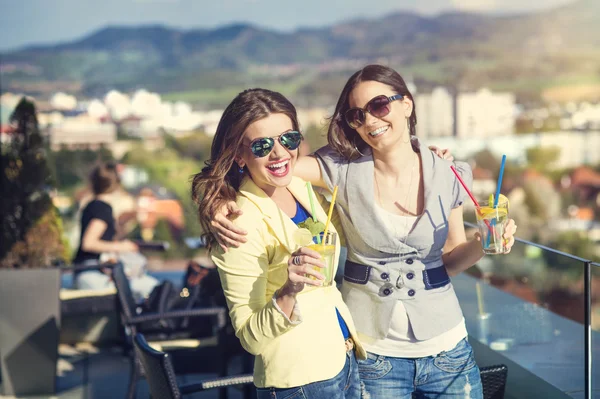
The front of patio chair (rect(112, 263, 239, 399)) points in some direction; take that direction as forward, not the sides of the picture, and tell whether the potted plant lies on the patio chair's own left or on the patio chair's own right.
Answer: on the patio chair's own left

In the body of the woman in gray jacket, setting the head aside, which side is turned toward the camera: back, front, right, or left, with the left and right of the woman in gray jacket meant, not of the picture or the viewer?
front

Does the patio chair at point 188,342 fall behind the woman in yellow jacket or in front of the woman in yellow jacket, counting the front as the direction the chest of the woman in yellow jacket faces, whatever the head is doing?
behind

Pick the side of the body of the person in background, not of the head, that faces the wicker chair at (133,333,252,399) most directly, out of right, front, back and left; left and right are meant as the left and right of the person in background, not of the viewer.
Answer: right

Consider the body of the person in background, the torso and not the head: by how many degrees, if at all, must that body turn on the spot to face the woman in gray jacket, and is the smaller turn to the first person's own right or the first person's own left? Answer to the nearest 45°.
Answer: approximately 90° to the first person's own right

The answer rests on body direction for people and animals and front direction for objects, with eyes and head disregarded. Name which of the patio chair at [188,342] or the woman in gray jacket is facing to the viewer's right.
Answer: the patio chair

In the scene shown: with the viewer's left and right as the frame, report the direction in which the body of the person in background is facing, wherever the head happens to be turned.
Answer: facing to the right of the viewer

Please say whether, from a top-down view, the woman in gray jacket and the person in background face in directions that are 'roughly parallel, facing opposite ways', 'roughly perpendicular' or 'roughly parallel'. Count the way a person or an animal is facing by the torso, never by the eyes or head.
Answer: roughly perpendicular

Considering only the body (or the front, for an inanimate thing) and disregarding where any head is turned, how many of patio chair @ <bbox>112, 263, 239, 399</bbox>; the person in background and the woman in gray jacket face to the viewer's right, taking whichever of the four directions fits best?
2

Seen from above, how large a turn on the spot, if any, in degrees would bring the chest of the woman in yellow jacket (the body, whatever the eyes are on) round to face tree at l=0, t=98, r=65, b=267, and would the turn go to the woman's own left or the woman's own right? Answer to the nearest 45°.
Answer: approximately 180°

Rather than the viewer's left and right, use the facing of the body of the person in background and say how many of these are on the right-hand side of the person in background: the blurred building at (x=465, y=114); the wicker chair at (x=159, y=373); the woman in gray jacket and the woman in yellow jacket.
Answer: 3
